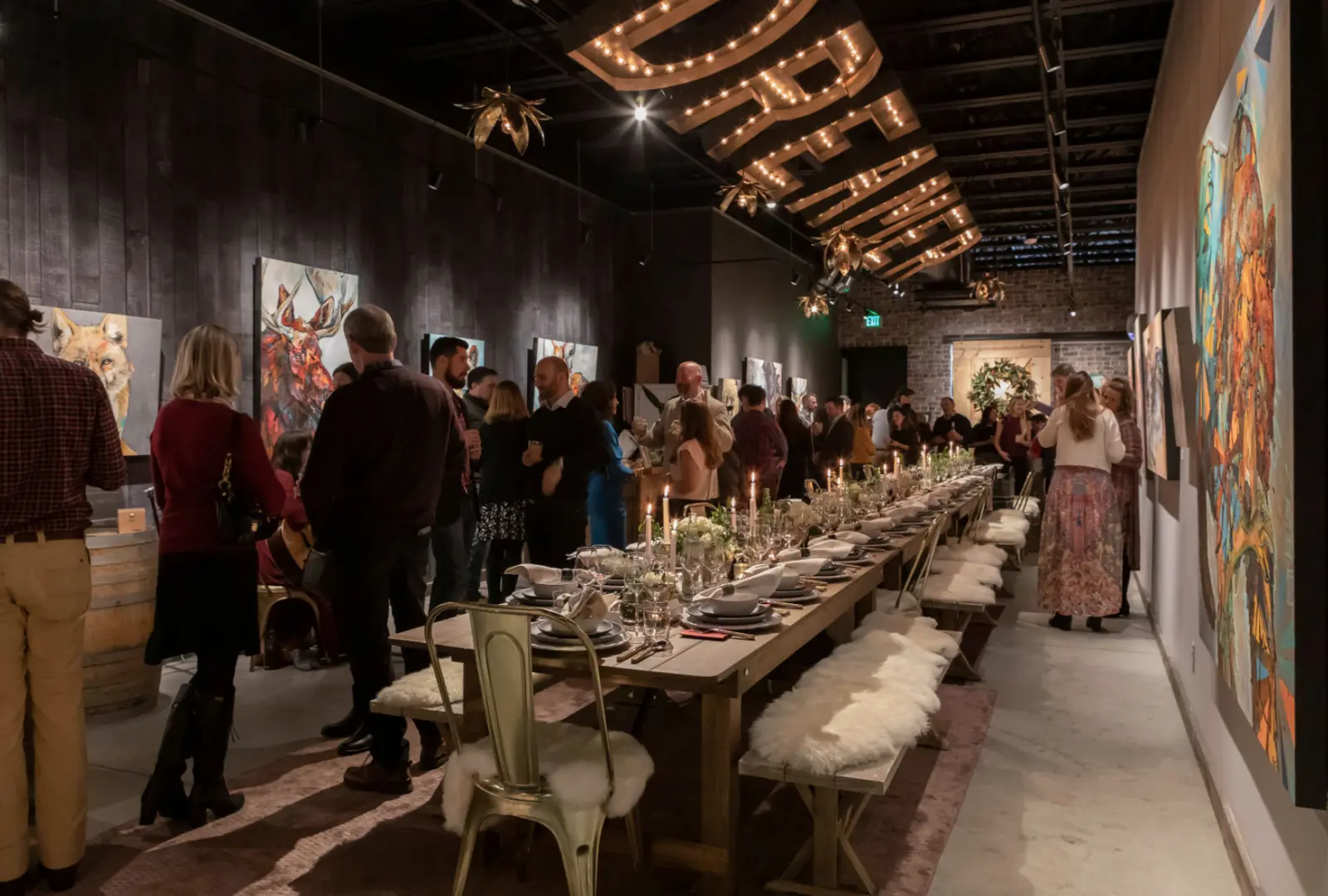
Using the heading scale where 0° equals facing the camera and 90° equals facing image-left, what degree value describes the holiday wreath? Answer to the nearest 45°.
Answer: approximately 0°

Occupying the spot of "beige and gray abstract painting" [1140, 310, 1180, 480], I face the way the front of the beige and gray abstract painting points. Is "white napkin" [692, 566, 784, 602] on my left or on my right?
on my left

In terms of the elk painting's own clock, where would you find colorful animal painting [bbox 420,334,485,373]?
The colorful animal painting is roughly at 9 o'clock from the elk painting.

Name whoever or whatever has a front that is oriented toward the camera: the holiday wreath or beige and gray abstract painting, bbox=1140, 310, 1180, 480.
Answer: the holiday wreath

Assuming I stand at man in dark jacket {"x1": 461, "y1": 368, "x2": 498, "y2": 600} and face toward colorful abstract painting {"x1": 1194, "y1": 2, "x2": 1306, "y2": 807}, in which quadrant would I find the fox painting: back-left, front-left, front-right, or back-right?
back-right

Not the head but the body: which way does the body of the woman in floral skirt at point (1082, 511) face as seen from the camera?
away from the camera

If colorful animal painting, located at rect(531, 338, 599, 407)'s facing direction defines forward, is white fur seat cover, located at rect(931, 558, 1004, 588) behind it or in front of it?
in front

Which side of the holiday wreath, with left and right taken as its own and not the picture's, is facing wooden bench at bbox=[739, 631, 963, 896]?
front

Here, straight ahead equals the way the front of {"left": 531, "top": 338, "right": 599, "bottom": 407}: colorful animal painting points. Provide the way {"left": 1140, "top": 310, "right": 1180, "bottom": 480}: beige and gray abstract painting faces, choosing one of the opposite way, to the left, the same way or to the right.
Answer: the opposite way

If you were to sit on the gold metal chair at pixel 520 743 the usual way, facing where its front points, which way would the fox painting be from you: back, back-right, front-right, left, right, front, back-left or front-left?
left

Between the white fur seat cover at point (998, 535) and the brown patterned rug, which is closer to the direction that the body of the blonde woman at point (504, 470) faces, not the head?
the white fur seat cover

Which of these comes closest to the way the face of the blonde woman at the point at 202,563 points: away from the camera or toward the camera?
away from the camera

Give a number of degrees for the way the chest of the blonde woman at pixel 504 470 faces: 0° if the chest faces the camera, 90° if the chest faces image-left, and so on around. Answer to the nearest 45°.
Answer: approximately 180°

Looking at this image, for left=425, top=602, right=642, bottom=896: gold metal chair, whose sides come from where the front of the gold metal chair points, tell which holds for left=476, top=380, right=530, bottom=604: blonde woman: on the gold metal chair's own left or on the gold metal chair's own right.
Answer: on the gold metal chair's own left

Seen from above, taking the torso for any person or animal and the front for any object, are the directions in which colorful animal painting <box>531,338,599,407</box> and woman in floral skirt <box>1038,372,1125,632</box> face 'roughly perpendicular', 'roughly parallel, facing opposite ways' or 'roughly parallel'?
roughly perpendicular

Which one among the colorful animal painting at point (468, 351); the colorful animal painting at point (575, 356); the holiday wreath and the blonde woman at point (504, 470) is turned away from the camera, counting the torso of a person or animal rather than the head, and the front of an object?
the blonde woman

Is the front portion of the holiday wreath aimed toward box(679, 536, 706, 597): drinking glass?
yes
